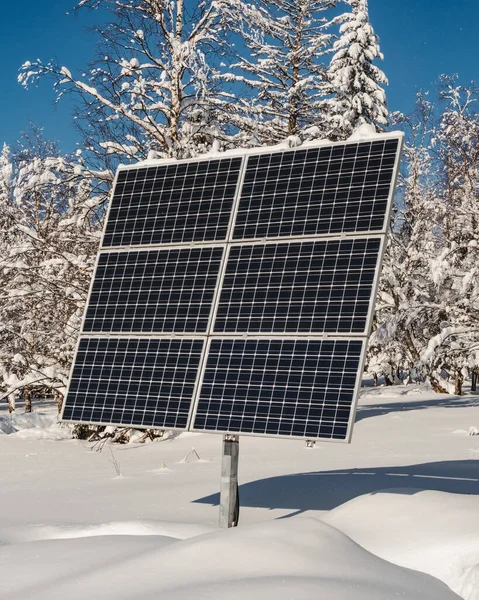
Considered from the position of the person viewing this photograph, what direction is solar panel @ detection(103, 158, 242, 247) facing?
facing the viewer and to the left of the viewer

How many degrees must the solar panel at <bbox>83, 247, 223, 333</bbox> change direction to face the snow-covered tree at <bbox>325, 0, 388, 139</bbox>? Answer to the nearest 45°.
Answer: approximately 135° to its right

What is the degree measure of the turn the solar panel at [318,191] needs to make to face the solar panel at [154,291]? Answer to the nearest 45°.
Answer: approximately 45° to its right

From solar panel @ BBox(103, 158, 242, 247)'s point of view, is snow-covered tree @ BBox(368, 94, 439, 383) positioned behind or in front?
behind

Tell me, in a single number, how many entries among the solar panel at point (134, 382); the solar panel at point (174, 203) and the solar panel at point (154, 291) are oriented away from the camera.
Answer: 0

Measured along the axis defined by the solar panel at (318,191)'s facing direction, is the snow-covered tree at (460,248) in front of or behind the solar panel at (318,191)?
behind

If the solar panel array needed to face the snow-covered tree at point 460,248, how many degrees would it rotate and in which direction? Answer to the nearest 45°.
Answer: approximately 180°

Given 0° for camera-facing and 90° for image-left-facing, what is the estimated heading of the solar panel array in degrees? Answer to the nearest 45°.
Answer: approximately 45°
